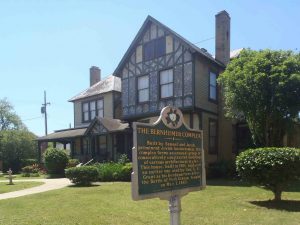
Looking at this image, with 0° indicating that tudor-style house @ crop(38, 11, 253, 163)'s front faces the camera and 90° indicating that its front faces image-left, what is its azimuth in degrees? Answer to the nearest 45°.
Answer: approximately 45°

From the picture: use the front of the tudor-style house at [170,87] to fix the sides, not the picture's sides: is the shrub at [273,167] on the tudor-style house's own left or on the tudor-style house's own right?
on the tudor-style house's own left

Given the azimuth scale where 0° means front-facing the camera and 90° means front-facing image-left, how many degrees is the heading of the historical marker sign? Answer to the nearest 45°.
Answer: approximately 315°

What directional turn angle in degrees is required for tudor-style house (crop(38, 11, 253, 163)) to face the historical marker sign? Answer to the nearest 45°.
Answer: approximately 45° to its left
